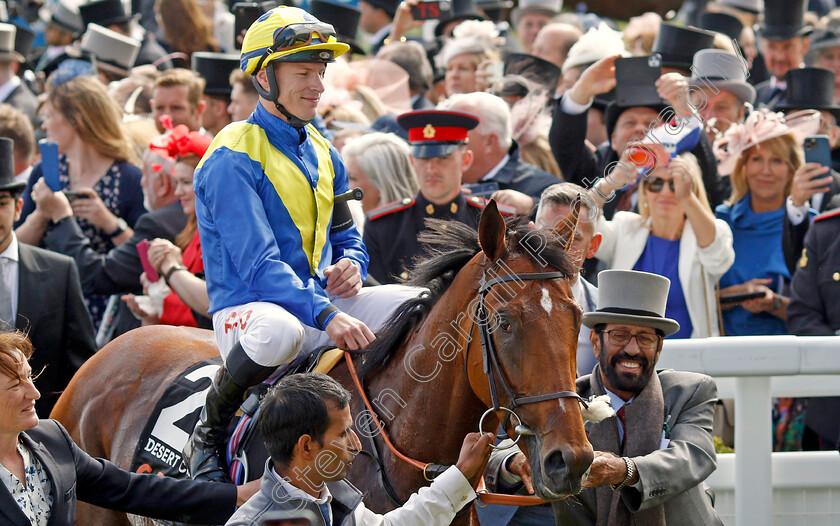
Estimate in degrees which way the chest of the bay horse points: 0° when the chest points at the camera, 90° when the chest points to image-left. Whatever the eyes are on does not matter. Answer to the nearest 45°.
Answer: approximately 315°

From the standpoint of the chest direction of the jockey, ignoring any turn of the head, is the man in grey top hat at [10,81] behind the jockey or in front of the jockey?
behind

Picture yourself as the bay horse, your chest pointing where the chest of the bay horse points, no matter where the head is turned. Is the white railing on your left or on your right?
on your left

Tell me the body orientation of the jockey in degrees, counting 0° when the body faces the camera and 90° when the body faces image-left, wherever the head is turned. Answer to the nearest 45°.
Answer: approximately 315°

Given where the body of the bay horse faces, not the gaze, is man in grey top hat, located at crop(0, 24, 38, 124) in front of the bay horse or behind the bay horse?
behind
